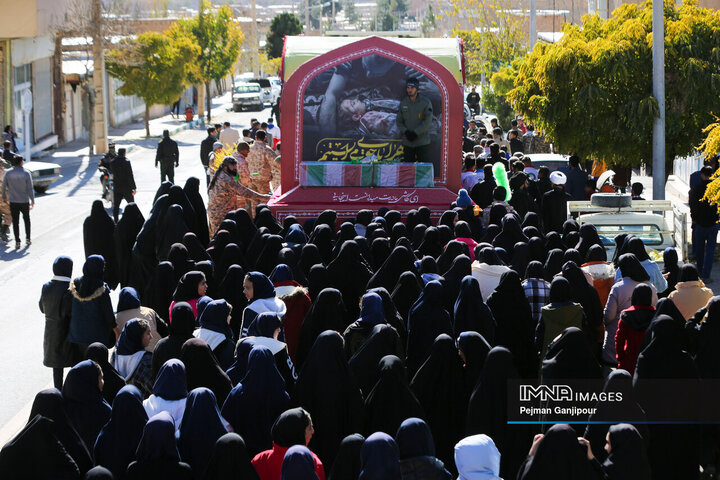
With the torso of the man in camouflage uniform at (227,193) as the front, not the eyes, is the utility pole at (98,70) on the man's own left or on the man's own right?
on the man's own left

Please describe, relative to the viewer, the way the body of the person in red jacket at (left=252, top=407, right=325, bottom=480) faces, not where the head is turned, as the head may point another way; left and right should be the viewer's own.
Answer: facing away from the viewer and to the right of the viewer

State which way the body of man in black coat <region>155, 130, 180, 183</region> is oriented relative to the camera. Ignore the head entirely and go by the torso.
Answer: away from the camera

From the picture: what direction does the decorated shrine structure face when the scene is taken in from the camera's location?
facing the viewer

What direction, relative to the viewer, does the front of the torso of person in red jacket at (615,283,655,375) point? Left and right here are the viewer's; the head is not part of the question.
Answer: facing away from the viewer

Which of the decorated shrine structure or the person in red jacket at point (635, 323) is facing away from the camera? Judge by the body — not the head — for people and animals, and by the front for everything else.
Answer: the person in red jacket

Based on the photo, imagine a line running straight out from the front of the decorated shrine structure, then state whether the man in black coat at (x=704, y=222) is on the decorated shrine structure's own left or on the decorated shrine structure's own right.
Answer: on the decorated shrine structure's own left

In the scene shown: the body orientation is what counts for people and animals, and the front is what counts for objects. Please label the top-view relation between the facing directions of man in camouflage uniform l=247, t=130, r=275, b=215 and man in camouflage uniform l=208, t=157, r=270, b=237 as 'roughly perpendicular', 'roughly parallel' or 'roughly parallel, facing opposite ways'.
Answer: roughly perpendicular

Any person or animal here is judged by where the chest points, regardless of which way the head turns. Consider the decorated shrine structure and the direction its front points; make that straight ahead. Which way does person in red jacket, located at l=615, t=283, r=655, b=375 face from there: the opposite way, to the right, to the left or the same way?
the opposite way

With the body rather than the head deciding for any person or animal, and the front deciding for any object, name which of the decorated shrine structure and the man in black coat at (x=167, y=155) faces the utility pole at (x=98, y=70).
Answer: the man in black coat

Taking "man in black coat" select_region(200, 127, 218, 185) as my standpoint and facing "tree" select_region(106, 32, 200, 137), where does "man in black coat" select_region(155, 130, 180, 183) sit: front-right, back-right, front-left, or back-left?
front-left

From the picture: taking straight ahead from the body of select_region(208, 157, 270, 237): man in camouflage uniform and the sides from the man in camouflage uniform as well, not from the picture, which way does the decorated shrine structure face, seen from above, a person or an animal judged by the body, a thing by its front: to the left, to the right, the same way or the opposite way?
to the right

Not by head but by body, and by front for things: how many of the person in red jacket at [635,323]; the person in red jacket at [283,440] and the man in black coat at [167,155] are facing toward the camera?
0

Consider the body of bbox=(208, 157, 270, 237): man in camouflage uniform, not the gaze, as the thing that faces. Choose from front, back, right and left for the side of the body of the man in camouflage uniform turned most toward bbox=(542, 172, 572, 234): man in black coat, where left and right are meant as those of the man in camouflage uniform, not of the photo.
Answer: front
